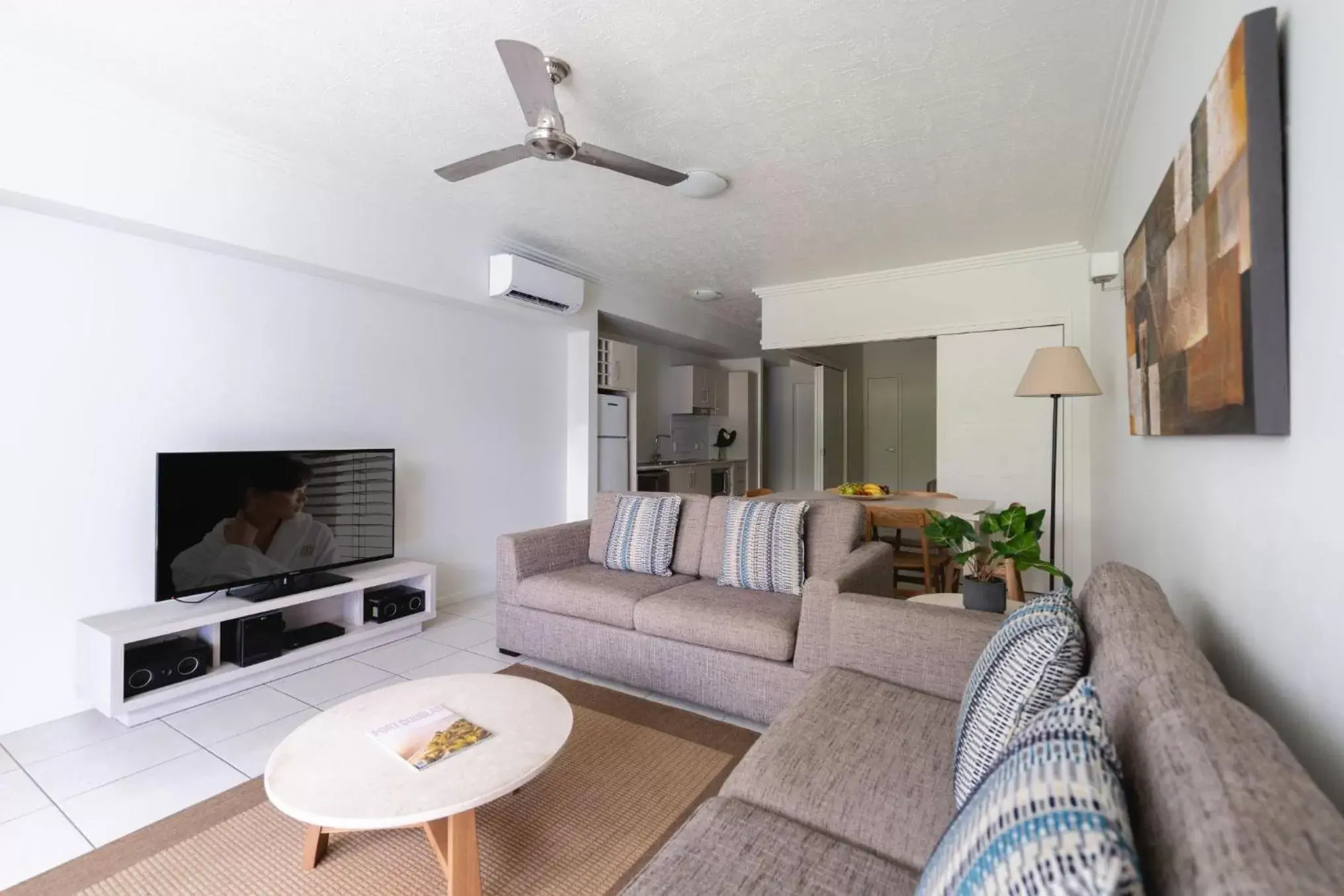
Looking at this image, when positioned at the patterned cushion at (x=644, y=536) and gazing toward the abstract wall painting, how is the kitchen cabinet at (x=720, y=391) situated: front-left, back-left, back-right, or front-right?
back-left

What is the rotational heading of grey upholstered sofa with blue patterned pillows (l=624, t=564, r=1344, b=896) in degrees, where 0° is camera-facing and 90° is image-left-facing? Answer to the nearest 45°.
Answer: approximately 90°

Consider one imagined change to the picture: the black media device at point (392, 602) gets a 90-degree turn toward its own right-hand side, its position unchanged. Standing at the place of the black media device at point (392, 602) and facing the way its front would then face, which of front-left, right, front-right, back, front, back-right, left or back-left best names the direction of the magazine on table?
front-left

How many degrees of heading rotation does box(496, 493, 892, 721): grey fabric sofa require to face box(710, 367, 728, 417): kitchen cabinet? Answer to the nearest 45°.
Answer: approximately 135° to its right

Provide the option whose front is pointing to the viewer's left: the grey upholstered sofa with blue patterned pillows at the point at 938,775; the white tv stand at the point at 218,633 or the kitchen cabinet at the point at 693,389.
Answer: the grey upholstered sofa with blue patterned pillows

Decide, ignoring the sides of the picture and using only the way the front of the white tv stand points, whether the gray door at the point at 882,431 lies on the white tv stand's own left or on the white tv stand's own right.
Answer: on the white tv stand's own left

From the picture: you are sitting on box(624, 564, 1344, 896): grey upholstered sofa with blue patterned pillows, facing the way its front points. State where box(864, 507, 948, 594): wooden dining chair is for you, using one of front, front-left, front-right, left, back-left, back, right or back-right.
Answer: right

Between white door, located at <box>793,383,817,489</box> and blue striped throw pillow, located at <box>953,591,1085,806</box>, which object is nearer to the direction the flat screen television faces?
the blue striped throw pillow

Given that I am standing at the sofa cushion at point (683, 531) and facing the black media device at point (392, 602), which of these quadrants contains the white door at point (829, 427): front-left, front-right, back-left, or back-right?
back-right

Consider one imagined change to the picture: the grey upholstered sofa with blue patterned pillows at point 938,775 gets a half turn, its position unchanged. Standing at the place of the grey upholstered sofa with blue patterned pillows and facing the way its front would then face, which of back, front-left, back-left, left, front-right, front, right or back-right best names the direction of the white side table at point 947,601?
left

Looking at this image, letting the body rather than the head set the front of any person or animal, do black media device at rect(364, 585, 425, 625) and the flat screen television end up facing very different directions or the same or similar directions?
same or similar directions

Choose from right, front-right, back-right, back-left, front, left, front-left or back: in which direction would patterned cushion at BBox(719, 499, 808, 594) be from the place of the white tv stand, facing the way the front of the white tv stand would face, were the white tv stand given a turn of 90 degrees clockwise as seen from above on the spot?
left

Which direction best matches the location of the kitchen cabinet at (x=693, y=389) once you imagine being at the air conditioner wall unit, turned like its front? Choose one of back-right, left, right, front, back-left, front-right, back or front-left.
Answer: left

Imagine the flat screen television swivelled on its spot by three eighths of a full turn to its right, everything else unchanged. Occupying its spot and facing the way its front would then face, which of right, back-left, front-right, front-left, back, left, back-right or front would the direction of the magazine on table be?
left
